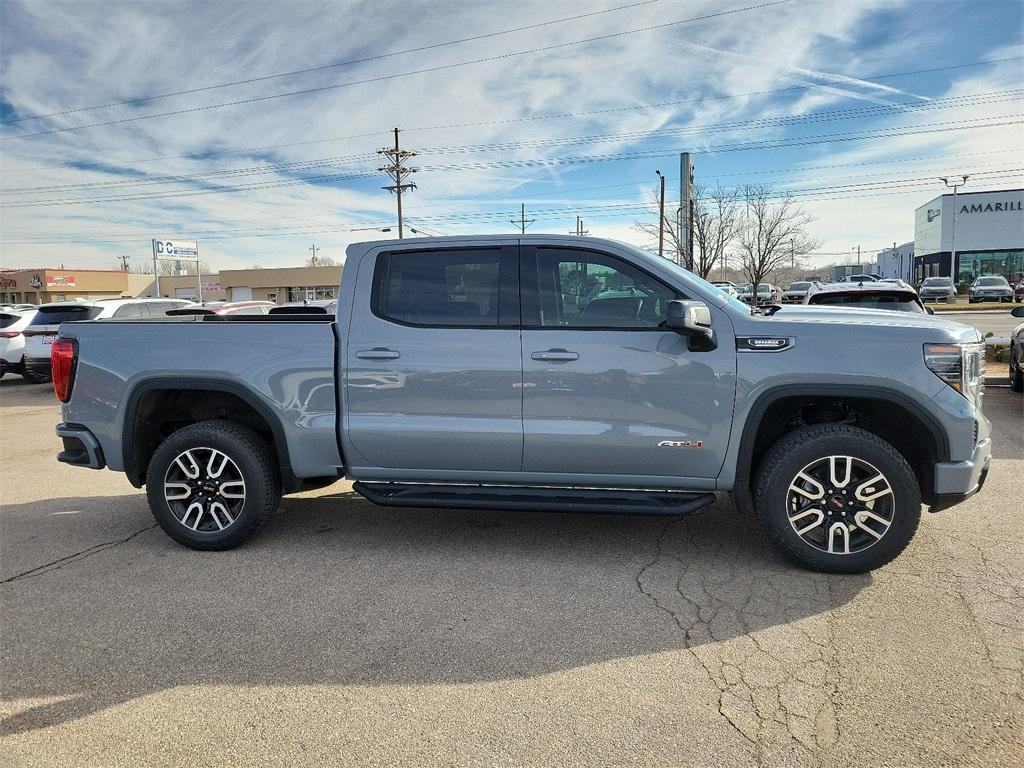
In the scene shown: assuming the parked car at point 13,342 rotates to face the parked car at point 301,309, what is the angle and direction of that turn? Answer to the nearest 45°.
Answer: approximately 90° to its right

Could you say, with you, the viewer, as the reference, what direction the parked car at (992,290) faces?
facing the viewer

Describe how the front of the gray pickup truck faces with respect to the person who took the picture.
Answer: facing to the right of the viewer

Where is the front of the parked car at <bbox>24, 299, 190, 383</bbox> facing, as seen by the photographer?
facing away from the viewer and to the right of the viewer

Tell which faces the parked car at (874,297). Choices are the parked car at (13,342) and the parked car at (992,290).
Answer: the parked car at (992,290)

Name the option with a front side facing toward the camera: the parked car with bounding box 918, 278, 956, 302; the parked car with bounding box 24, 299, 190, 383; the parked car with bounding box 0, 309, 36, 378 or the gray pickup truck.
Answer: the parked car with bounding box 918, 278, 956, 302

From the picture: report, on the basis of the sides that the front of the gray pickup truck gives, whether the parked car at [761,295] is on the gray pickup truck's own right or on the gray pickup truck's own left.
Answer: on the gray pickup truck's own left

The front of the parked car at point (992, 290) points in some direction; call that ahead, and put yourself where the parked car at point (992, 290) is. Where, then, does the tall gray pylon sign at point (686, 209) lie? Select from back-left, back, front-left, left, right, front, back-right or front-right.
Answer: front-right

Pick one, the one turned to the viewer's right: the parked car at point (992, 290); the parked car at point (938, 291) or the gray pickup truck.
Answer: the gray pickup truck

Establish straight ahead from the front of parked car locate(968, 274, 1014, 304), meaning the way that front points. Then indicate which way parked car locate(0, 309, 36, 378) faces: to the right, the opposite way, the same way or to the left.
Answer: the opposite way

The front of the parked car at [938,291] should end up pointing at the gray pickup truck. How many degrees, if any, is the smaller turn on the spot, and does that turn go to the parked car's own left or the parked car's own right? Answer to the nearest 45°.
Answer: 0° — it already faces it

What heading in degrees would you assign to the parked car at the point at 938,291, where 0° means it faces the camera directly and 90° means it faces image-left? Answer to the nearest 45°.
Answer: approximately 0°

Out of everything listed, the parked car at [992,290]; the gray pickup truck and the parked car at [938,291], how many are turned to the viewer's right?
1

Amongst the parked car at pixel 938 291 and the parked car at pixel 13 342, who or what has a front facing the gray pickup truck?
the parked car at pixel 938 291

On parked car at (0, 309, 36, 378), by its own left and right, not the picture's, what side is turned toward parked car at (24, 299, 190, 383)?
right

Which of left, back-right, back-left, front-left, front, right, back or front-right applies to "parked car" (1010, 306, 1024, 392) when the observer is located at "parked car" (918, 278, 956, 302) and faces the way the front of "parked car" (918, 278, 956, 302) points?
front

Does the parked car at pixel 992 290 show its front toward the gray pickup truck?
yes

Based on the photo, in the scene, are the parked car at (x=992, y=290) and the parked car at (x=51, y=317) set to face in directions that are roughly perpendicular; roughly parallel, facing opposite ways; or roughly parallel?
roughly parallel, facing opposite ways

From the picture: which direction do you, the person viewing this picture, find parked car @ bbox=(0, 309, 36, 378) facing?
facing away from the viewer and to the right of the viewer
